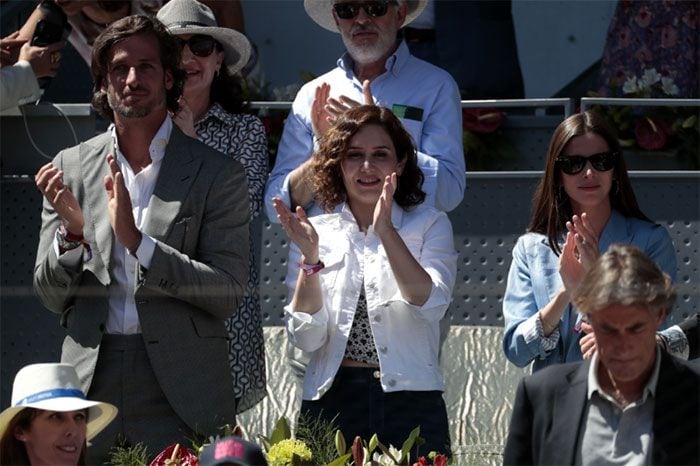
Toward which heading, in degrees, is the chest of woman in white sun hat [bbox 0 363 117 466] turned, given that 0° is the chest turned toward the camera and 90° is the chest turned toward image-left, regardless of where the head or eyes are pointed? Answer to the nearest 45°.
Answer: approximately 315°

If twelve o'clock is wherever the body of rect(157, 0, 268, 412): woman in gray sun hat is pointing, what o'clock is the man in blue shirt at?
The man in blue shirt is roughly at 8 o'clock from the woman in gray sun hat.

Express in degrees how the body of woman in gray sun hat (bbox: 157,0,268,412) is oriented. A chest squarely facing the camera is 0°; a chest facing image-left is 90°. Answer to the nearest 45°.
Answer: approximately 45°

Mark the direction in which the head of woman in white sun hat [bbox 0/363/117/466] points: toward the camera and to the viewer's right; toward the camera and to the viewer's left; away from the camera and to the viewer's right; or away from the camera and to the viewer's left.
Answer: toward the camera and to the viewer's right

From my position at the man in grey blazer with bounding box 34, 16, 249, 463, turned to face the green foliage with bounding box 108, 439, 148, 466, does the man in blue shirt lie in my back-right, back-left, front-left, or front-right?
back-left

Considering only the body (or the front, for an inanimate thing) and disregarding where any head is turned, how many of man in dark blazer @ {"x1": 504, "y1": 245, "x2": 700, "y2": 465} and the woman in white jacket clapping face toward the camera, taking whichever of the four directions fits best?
2

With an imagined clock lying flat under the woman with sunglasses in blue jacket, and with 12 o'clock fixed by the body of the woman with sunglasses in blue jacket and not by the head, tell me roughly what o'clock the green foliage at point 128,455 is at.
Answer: The green foliage is roughly at 2 o'clock from the woman with sunglasses in blue jacket.

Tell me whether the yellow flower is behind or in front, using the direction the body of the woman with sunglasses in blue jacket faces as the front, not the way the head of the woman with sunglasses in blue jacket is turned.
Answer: in front

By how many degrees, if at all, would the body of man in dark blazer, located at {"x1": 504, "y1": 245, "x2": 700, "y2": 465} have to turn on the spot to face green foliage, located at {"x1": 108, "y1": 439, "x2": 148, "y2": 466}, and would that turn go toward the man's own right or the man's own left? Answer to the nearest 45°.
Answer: approximately 90° to the man's own right

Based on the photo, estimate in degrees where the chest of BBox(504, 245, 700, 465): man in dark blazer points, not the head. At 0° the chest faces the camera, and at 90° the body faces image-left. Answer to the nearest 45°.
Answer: approximately 0°

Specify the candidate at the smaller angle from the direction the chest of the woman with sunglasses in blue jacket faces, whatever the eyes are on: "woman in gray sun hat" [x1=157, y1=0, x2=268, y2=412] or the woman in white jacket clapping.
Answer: the woman in white jacket clapping
